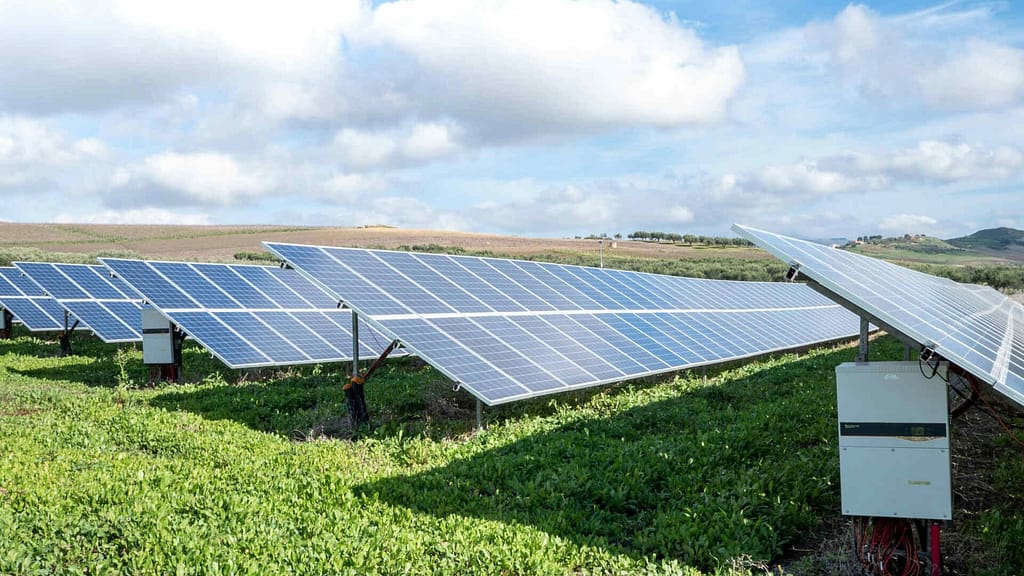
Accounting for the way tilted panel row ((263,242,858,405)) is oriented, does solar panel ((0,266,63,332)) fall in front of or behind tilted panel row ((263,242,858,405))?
behind

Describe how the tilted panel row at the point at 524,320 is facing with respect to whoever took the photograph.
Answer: facing the viewer and to the right of the viewer

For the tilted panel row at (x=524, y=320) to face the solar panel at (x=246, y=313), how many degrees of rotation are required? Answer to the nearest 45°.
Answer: approximately 180°

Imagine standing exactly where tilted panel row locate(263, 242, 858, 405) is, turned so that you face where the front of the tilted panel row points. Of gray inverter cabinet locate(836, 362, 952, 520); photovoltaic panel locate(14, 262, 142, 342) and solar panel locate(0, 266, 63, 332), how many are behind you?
2

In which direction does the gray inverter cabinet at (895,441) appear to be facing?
toward the camera

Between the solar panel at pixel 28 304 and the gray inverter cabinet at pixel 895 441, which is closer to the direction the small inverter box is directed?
the gray inverter cabinet

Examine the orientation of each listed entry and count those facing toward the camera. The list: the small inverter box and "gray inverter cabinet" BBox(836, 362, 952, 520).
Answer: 2

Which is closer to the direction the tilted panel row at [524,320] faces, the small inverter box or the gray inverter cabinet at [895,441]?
the gray inverter cabinet

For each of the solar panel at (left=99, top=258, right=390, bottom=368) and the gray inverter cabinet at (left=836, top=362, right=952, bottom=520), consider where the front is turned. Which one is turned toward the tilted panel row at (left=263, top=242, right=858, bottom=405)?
the solar panel
